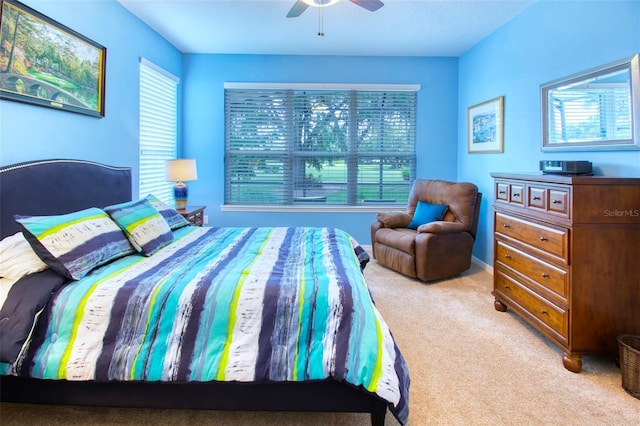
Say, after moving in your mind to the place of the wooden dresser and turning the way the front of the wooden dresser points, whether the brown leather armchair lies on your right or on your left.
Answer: on your right

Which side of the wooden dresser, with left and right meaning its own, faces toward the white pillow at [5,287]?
front

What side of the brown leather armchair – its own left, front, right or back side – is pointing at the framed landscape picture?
front

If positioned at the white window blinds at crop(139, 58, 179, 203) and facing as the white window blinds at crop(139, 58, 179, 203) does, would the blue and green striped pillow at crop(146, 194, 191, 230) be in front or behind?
in front

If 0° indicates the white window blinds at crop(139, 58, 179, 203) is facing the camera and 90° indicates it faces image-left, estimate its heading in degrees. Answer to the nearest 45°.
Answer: approximately 315°

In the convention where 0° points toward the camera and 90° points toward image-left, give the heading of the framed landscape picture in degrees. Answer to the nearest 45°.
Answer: approximately 315°

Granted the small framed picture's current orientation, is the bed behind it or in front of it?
in front
